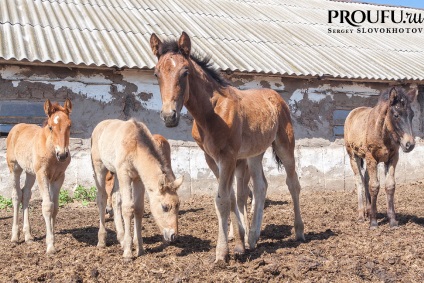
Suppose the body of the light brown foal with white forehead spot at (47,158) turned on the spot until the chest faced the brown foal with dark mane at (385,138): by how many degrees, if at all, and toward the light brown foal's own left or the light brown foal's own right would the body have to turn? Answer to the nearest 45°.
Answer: approximately 45° to the light brown foal's own left

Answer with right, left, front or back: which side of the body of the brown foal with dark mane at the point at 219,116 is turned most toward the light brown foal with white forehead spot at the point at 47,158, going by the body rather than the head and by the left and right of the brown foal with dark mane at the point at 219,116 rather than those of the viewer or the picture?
right

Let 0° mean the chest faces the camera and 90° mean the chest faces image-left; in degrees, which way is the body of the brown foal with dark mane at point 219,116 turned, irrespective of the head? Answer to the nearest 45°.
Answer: approximately 45°

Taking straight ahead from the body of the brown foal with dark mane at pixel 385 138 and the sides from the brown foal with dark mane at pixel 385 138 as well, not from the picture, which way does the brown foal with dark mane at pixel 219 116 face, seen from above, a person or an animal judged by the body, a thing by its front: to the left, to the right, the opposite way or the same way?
to the right

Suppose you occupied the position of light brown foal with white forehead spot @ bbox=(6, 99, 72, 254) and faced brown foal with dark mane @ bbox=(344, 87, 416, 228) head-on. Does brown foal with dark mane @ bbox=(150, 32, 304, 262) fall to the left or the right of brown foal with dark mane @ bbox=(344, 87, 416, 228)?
right

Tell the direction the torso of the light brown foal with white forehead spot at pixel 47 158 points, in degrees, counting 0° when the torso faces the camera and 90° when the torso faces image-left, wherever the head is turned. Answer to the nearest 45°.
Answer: approximately 315°

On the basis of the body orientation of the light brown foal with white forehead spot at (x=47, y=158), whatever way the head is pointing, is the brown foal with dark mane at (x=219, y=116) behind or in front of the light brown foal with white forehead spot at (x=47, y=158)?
in front

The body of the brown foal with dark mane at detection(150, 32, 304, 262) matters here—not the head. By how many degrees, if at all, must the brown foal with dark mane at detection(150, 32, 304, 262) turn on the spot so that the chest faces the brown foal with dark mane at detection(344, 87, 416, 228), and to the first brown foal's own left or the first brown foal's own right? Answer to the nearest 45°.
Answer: approximately 180°

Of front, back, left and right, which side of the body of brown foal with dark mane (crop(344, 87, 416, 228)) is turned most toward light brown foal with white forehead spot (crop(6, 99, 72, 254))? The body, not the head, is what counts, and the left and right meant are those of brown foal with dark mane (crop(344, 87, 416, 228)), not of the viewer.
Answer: right

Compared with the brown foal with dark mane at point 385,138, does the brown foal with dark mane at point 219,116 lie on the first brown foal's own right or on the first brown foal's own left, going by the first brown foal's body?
on the first brown foal's own right
